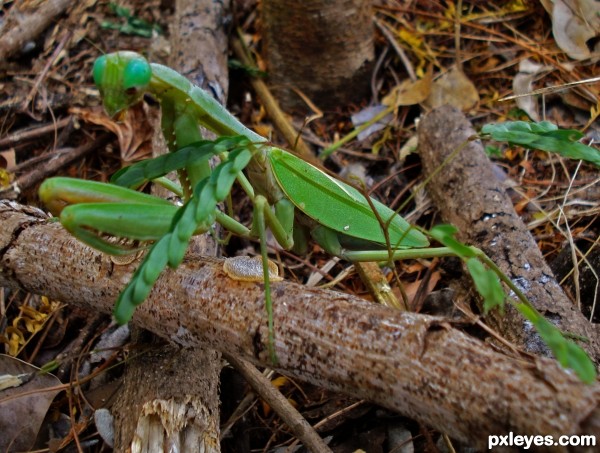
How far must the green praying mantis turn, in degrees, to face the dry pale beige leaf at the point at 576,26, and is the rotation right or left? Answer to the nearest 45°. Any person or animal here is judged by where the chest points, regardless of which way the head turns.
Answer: approximately 135° to its right

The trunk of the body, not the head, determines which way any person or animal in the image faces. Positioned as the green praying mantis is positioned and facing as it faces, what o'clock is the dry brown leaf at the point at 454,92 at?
The dry brown leaf is roughly at 4 o'clock from the green praying mantis.

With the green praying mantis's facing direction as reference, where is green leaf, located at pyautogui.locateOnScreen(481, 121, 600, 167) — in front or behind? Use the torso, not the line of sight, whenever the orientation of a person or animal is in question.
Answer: behind

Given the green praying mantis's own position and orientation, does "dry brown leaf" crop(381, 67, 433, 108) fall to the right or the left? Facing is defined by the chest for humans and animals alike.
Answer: on its right

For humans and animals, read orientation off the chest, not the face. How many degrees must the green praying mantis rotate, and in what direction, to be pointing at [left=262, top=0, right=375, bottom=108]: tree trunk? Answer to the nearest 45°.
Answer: approximately 90° to its right

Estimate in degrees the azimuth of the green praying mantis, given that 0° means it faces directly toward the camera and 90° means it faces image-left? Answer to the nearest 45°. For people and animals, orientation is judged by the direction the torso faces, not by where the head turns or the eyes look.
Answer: approximately 90°
